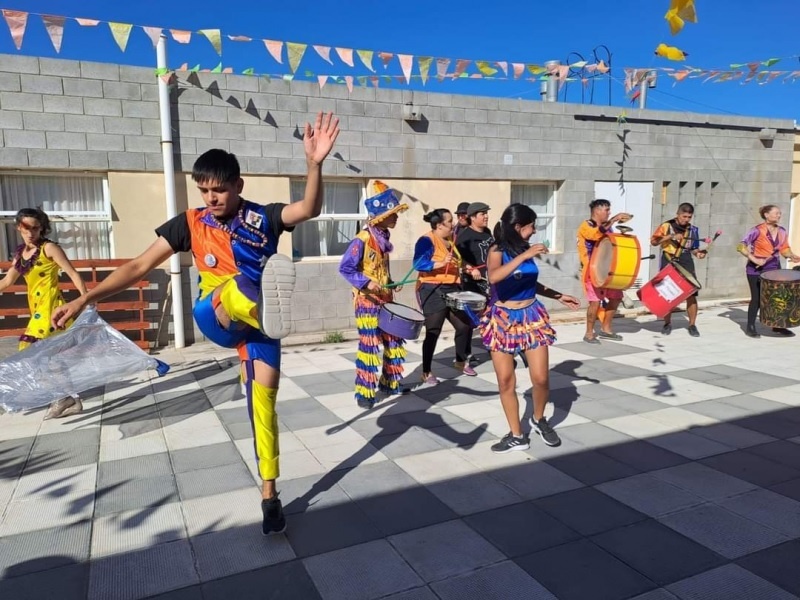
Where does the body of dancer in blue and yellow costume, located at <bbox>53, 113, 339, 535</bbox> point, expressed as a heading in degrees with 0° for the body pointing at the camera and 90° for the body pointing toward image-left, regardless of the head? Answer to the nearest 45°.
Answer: approximately 0°

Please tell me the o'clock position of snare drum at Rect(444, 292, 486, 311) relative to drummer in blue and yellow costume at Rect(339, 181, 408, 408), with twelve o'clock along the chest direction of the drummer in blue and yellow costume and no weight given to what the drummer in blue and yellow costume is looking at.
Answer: The snare drum is roughly at 10 o'clock from the drummer in blue and yellow costume.

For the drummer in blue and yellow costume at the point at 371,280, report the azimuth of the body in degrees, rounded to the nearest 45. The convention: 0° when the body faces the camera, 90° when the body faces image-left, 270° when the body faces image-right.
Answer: approximately 315°

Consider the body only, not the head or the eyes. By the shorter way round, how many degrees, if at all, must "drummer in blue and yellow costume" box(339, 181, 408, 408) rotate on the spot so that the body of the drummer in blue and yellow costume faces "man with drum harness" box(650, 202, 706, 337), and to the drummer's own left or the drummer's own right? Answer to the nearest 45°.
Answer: approximately 90° to the drummer's own left

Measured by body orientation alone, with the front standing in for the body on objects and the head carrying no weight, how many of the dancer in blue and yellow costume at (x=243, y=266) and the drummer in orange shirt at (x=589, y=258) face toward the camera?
1

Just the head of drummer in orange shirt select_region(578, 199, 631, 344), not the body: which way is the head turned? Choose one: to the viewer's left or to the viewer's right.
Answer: to the viewer's right

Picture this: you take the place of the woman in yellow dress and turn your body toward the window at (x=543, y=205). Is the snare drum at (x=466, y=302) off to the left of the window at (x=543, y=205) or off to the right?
right

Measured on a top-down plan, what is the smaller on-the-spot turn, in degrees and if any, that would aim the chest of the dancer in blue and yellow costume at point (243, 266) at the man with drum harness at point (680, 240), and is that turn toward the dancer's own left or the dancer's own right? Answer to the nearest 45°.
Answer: approximately 135° to the dancer's own left

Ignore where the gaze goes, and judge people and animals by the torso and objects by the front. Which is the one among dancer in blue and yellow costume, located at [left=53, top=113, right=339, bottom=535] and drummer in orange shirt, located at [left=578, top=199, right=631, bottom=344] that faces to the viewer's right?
the drummer in orange shirt

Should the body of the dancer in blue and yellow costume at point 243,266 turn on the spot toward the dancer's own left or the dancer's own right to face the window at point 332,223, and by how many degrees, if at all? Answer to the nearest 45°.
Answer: approximately 180°

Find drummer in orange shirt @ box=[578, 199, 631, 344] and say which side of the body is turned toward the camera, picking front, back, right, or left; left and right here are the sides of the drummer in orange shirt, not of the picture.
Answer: right

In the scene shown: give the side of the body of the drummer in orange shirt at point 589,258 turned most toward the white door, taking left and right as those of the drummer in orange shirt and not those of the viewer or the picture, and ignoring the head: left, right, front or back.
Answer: left
